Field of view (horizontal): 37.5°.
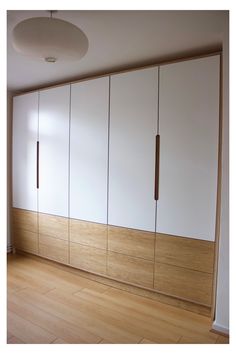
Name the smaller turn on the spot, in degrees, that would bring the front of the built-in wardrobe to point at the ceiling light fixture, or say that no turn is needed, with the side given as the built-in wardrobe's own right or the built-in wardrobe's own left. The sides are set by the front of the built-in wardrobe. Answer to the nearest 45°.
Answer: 0° — it already faces it

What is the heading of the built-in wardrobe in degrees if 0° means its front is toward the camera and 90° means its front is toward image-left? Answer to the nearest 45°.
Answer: approximately 45°
